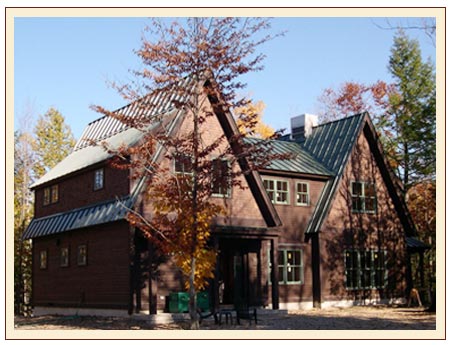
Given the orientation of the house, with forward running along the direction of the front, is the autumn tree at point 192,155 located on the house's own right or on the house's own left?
on the house's own right

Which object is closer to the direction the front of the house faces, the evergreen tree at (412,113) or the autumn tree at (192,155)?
the autumn tree

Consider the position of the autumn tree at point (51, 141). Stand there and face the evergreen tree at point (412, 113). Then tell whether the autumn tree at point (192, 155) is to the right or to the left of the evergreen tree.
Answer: right

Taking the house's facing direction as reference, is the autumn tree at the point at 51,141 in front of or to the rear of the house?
to the rear

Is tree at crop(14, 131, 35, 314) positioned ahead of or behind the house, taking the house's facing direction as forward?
behind

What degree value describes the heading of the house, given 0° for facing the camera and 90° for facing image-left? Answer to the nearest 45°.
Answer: approximately 315°

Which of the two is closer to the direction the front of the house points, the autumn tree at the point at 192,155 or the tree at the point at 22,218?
the autumn tree
